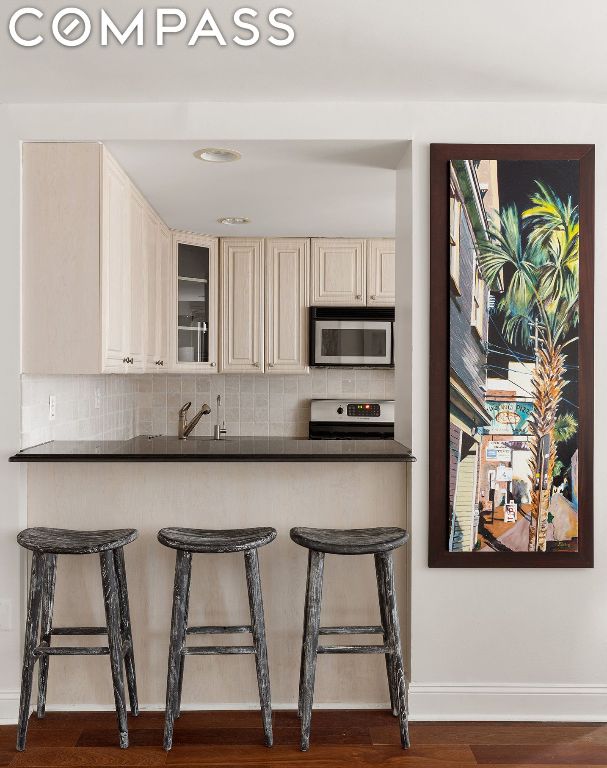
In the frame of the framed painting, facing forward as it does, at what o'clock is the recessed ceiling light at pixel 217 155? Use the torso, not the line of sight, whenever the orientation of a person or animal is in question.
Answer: The recessed ceiling light is roughly at 3 o'clock from the framed painting.

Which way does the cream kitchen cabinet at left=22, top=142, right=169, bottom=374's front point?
to the viewer's right

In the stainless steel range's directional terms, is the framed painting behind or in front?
in front

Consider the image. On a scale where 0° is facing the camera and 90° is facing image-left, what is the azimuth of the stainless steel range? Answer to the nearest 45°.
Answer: approximately 0°

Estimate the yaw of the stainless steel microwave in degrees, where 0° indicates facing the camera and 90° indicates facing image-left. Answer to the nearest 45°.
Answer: approximately 0°

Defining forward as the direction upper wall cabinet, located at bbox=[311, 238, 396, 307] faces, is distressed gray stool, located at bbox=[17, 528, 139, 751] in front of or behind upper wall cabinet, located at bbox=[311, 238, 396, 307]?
in front

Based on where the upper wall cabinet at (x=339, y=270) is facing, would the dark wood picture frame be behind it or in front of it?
in front

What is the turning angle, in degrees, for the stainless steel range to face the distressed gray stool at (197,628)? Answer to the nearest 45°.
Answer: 0° — it already faces it

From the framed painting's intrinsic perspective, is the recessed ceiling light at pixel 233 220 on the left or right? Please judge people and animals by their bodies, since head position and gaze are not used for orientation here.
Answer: on its right

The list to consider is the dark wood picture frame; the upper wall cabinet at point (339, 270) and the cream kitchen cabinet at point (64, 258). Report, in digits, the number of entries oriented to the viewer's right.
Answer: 1

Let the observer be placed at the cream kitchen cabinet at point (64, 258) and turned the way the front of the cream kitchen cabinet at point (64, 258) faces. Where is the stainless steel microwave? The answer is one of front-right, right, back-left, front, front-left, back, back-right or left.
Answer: front-left

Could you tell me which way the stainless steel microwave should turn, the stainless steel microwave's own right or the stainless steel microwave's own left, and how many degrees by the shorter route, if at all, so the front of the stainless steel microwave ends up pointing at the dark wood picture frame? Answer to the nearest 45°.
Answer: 0° — it already faces it
